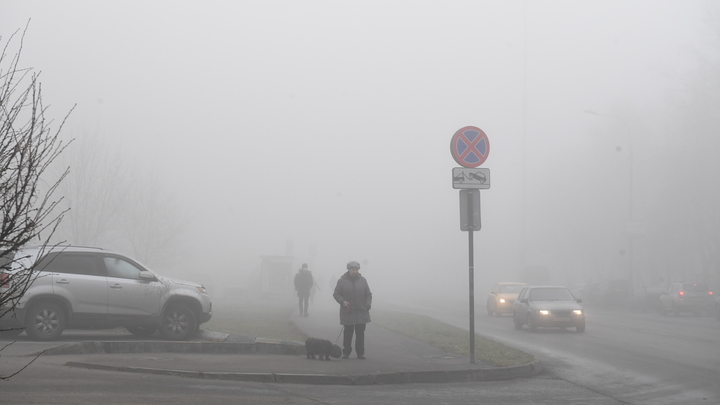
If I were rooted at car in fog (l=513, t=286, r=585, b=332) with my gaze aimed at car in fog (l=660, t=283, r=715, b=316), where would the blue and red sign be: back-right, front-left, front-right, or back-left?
back-right

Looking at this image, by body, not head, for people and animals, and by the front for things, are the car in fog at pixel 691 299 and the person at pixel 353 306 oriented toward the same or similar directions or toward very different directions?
very different directions

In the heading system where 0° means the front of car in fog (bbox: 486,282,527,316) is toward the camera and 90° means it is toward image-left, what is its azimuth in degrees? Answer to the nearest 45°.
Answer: approximately 315°

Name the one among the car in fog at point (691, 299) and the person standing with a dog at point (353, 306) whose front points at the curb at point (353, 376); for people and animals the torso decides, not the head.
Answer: the person standing with a dog

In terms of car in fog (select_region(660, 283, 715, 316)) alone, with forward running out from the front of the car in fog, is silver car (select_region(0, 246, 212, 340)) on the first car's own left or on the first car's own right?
on the first car's own left

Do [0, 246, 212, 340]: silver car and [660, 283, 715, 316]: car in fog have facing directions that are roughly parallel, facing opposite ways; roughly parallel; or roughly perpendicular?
roughly perpendicular

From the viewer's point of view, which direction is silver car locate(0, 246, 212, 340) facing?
to the viewer's right

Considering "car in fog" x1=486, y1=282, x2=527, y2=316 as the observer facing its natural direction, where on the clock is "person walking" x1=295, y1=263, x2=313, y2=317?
The person walking is roughly at 3 o'clock from the car in fog.
